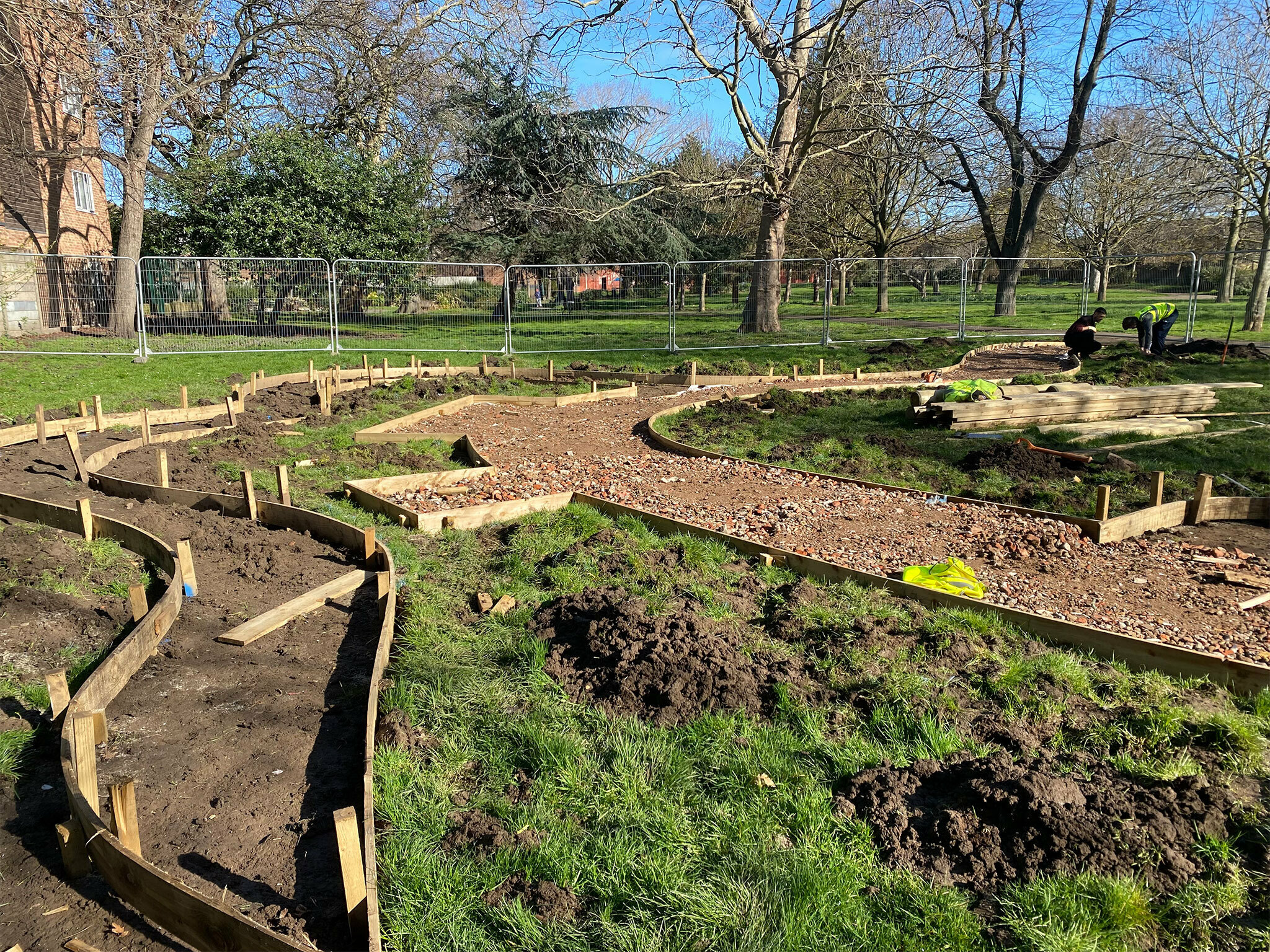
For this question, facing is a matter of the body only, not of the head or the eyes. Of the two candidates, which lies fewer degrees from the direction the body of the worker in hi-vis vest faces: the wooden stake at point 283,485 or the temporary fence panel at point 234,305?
the temporary fence panel

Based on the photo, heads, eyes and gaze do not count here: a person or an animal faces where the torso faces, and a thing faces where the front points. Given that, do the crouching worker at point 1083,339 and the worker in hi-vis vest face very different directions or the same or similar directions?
very different directions

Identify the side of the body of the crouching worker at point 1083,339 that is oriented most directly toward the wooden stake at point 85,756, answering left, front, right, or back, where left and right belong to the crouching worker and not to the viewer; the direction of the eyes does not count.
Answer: right

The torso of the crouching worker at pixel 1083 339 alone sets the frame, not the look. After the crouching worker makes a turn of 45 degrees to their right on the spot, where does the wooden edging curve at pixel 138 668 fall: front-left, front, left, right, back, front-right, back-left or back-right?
front-right

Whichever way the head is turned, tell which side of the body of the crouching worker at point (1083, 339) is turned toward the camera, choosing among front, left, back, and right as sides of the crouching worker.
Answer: right

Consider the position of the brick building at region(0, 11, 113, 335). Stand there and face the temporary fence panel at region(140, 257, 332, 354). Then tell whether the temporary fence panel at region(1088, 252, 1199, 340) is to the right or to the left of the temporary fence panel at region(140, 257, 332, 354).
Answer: left

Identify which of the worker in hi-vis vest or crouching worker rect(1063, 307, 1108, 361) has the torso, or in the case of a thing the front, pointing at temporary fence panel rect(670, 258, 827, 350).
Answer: the worker in hi-vis vest

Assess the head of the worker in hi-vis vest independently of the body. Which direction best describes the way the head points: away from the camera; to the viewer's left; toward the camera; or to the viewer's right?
to the viewer's left

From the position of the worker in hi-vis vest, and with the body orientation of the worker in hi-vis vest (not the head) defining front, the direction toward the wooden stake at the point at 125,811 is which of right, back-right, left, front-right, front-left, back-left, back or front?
left

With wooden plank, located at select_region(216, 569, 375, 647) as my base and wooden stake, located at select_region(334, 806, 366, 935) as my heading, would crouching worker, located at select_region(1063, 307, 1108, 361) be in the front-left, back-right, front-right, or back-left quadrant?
back-left

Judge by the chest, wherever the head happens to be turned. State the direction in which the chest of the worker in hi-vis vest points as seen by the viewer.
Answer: to the viewer's left

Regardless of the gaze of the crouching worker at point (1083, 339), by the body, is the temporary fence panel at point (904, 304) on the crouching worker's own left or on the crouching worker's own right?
on the crouching worker's own left

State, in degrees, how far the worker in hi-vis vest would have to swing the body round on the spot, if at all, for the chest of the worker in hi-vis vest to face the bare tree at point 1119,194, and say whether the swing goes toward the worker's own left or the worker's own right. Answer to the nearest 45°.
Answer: approximately 90° to the worker's own right

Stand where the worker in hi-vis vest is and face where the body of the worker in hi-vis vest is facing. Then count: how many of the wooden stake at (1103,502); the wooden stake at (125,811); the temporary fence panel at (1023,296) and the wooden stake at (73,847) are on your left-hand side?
3

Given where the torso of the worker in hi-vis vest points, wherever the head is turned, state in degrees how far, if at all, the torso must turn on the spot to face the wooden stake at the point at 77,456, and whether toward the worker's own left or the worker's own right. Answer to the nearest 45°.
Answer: approximately 45° to the worker's own left

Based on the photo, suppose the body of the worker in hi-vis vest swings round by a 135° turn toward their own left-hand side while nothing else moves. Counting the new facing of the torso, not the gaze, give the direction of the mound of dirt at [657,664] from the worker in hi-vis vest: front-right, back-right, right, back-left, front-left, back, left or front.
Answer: front-right

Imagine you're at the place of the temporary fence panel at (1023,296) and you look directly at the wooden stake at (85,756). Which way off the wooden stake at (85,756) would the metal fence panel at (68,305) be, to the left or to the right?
right
